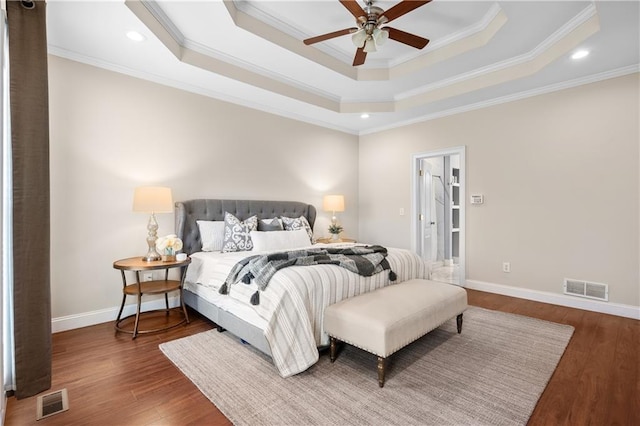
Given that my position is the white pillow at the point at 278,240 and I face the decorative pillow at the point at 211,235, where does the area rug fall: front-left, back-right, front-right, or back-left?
back-left

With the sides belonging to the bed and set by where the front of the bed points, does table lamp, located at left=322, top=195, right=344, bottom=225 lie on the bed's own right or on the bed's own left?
on the bed's own left

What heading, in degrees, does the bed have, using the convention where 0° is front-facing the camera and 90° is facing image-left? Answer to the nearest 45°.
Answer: approximately 315°

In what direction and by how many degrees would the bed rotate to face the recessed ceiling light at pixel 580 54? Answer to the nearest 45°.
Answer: approximately 45° to its left

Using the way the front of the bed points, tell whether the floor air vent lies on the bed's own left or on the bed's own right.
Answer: on the bed's own right

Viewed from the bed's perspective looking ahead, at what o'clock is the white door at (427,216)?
The white door is roughly at 9 o'clock from the bed.
